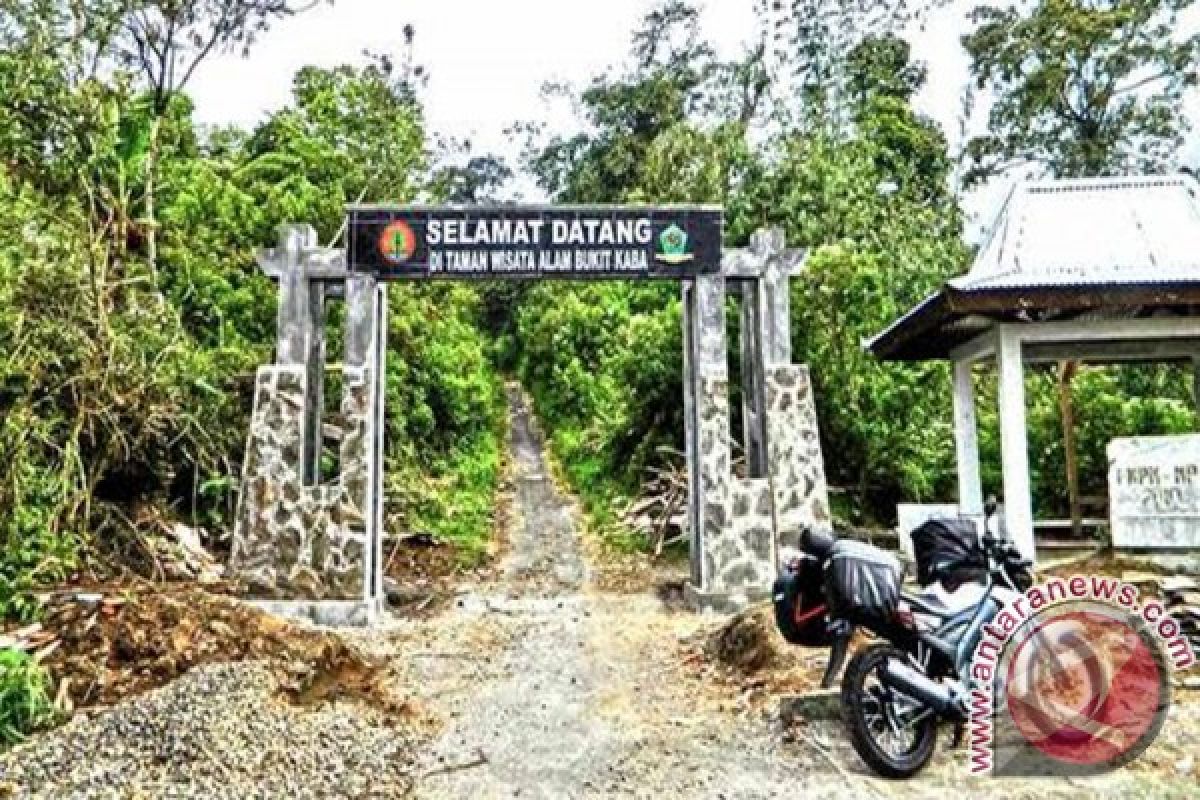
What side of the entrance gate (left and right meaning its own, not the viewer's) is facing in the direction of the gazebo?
left

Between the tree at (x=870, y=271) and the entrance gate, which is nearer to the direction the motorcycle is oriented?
the tree

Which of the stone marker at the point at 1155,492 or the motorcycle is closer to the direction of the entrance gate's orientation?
the motorcycle

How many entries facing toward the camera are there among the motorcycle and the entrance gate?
1

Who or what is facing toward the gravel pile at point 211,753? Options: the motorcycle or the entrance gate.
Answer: the entrance gate

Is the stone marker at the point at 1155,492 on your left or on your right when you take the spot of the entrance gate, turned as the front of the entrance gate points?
on your left

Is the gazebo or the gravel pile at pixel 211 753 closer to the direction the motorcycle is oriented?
the gazebo

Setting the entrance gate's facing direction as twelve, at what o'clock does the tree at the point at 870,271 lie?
The tree is roughly at 8 o'clock from the entrance gate.

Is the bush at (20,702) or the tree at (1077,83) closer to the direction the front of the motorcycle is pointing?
the tree

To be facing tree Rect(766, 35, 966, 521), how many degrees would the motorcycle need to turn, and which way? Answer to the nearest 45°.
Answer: approximately 45° to its left

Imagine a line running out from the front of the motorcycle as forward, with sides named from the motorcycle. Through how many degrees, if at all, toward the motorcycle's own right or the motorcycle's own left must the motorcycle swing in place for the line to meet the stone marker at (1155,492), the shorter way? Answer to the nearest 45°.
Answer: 0° — it already faces it

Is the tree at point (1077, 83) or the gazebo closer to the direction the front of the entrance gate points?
the gazebo

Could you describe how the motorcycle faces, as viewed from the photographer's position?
facing away from the viewer and to the right of the viewer

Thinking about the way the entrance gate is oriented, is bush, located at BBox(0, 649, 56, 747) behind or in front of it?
in front

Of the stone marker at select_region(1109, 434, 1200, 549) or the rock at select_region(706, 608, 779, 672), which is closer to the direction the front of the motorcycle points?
the stone marker
